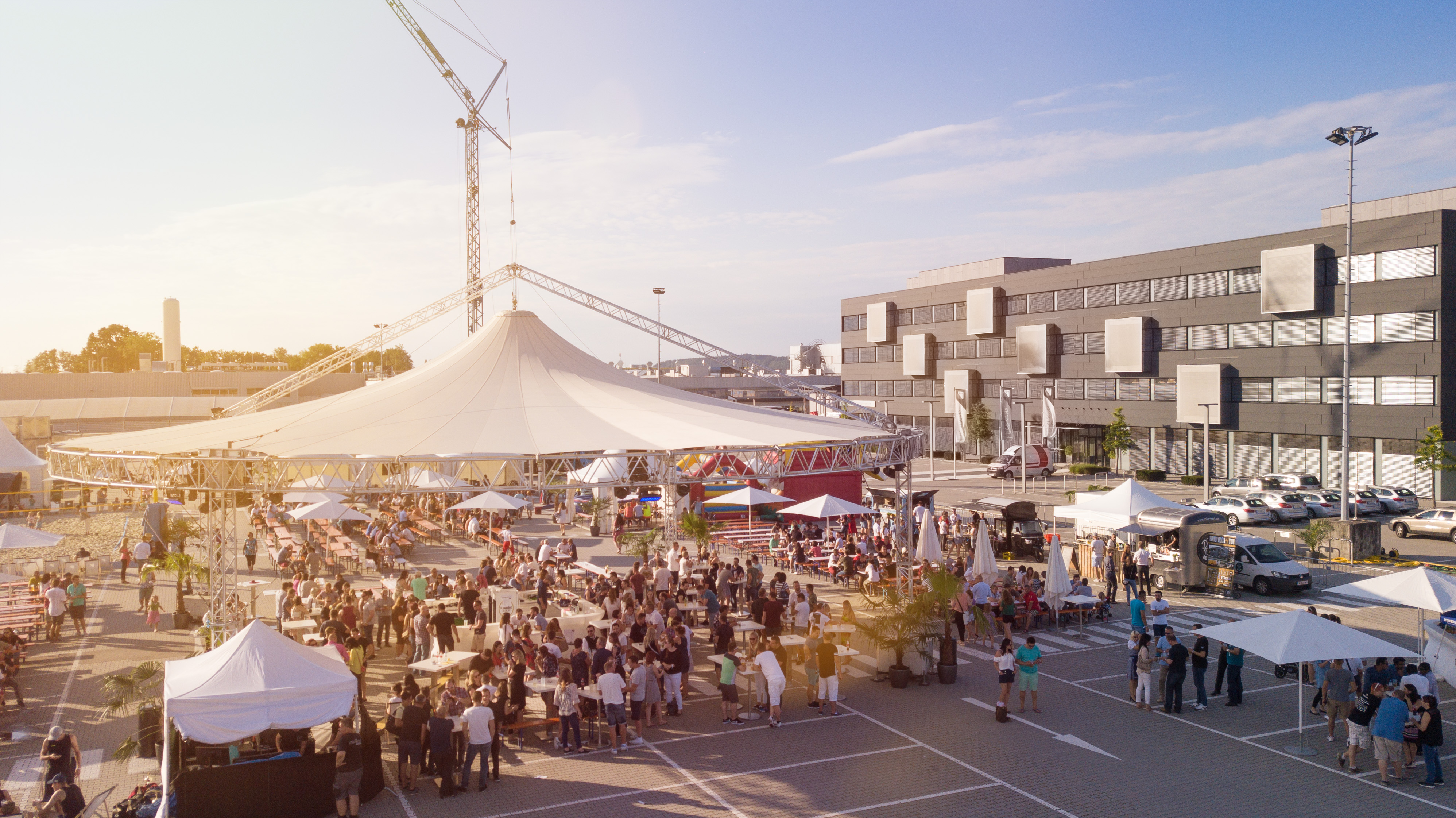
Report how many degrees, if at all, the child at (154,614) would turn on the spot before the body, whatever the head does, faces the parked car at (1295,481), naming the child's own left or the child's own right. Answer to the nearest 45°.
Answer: approximately 90° to the child's own left

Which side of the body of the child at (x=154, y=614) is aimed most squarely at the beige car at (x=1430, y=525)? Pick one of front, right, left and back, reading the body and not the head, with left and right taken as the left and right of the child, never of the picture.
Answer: left

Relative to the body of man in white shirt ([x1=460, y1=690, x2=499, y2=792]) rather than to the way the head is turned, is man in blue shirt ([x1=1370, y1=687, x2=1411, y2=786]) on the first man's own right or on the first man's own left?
on the first man's own right

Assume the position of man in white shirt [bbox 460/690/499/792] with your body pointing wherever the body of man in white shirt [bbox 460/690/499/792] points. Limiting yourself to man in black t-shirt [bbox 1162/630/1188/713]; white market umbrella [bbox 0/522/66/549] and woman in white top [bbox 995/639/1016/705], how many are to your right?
2

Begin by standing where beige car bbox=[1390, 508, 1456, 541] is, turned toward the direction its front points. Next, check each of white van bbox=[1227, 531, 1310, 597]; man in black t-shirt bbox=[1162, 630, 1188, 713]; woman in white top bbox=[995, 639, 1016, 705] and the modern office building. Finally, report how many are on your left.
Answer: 3

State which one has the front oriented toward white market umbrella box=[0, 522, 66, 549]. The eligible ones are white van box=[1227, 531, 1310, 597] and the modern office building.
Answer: the modern office building

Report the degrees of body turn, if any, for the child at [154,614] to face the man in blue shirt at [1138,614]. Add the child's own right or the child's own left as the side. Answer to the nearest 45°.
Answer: approximately 45° to the child's own left

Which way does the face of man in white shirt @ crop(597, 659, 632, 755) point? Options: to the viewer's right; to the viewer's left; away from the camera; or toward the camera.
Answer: away from the camera

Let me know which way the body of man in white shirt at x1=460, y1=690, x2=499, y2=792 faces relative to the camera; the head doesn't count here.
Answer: away from the camera

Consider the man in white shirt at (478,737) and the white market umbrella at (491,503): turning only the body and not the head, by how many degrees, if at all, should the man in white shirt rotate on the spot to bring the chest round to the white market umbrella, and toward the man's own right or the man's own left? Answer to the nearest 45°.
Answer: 0° — they already face it
